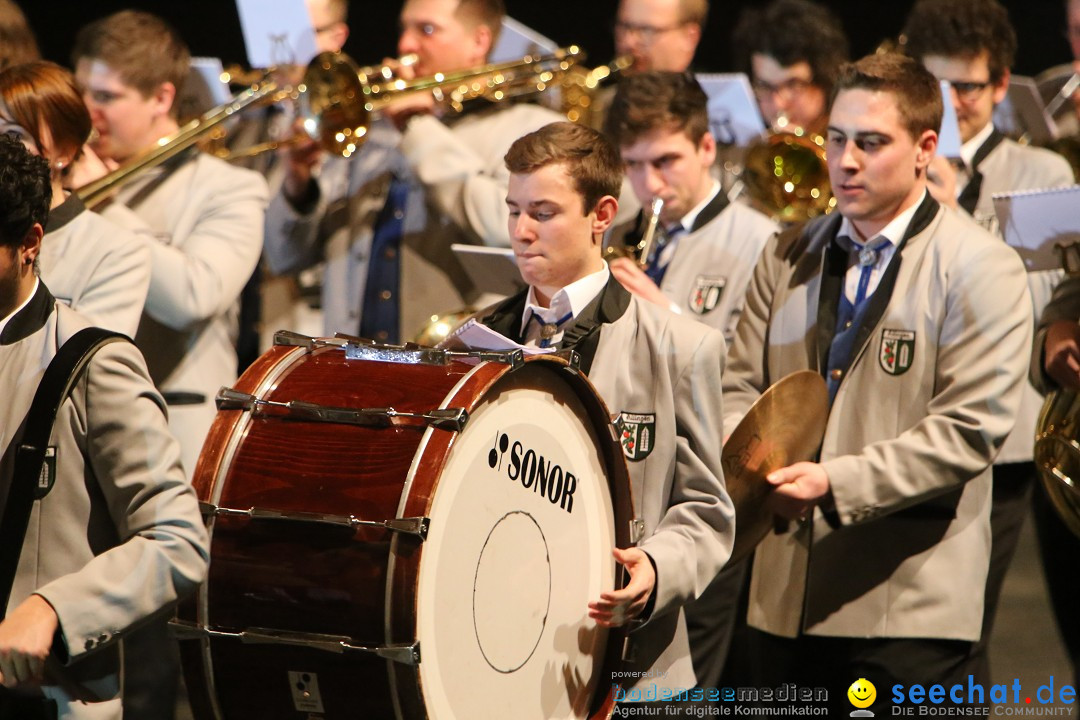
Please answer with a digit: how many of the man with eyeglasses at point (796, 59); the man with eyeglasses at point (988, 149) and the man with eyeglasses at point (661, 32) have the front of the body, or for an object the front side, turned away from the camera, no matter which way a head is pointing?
0

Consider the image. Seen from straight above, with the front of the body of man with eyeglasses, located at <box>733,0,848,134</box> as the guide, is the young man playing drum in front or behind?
in front

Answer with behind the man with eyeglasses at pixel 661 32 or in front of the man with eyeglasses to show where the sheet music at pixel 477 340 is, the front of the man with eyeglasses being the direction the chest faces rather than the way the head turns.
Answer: in front

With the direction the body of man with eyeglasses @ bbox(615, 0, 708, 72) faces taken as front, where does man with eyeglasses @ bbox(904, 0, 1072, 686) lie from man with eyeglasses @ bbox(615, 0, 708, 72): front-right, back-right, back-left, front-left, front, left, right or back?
left

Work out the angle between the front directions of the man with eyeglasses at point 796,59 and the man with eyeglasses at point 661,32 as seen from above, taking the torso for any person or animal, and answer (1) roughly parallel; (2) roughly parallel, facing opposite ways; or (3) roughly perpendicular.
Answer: roughly parallel

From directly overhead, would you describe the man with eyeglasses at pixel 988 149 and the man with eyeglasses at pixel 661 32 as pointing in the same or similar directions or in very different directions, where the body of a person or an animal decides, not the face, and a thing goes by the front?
same or similar directions

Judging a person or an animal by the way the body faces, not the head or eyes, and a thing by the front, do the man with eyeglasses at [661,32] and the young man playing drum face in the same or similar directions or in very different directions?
same or similar directions

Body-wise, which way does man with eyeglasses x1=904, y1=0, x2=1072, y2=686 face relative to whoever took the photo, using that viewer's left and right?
facing the viewer and to the left of the viewer

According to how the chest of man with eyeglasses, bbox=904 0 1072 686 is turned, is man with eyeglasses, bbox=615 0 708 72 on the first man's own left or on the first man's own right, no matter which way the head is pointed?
on the first man's own right

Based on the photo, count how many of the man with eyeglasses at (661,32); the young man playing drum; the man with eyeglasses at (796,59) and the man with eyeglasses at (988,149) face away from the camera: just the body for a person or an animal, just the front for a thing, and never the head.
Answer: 0

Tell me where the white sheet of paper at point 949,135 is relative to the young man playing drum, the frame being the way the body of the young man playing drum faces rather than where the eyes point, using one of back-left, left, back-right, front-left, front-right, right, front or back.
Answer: back

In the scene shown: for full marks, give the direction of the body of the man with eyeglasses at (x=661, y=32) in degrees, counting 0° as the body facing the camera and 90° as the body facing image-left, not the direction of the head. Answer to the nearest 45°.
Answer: approximately 45°

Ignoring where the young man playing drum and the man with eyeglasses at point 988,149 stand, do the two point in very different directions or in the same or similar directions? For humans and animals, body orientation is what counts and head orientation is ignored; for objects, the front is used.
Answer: same or similar directions
